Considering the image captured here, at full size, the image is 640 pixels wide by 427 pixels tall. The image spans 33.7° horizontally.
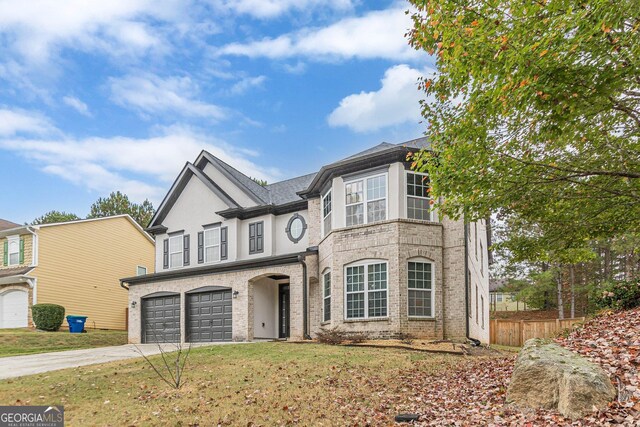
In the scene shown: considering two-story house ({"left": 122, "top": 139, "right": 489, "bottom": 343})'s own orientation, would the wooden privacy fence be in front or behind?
behind

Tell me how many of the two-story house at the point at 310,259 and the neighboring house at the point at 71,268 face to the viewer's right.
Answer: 0

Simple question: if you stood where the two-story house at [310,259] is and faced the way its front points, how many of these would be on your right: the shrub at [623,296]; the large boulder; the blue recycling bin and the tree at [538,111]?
1

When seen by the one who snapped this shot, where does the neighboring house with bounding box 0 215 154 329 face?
facing the viewer and to the left of the viewer

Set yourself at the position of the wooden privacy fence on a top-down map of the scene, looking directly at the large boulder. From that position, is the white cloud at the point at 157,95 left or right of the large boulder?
right

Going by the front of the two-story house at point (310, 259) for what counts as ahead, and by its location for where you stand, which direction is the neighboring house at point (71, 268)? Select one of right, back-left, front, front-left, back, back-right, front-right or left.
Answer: right

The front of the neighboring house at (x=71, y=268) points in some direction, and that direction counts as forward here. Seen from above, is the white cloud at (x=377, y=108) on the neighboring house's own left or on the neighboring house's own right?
on the neighboring house's own left
